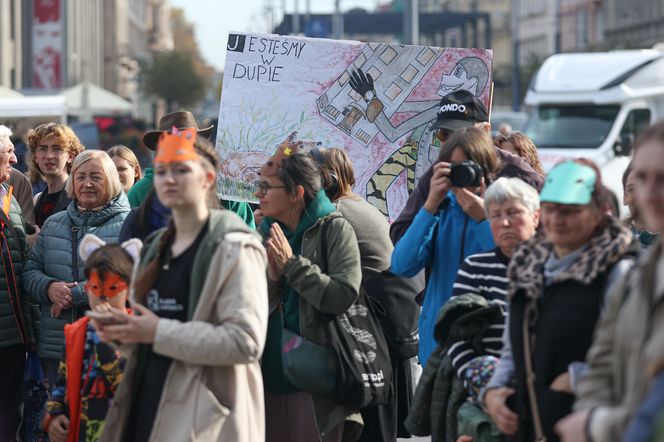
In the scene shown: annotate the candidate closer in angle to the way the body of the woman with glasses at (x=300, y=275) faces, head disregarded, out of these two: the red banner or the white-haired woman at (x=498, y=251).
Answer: the red banner

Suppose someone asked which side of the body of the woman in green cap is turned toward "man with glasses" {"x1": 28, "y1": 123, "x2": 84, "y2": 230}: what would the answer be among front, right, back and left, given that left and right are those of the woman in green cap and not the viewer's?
right

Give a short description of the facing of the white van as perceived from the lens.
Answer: facing the viewer and to the left of the viewer

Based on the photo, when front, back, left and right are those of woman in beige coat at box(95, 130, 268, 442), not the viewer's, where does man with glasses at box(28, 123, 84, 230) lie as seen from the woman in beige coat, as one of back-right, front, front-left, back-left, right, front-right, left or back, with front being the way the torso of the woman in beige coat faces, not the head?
back-right

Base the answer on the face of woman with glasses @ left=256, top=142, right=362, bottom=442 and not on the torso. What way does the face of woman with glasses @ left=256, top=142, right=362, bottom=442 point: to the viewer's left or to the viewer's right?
to the viewer's left

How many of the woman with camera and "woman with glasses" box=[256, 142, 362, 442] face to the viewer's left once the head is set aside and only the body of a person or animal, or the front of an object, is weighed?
1

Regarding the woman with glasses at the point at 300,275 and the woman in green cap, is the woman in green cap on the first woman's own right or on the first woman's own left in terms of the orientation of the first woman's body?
on the first woman's own left

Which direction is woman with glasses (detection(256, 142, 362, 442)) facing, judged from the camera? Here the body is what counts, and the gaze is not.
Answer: to the viewer's left

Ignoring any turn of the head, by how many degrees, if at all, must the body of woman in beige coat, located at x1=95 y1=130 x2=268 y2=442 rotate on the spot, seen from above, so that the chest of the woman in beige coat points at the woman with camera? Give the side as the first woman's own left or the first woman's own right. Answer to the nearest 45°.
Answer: approximately 180°

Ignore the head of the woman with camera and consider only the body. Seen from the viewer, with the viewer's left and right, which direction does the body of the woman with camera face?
facing the viewer

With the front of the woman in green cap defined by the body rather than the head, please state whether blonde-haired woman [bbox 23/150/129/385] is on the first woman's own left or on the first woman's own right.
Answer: on the first woman's own right
